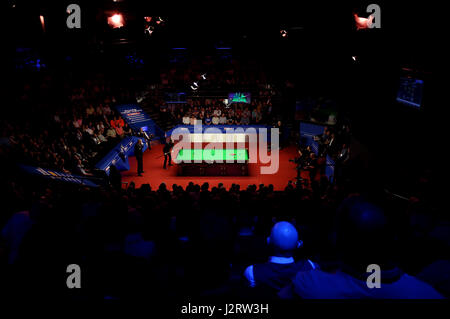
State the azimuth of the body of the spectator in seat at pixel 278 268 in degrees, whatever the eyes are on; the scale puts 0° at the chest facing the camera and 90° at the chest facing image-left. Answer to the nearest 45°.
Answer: approximately 180°

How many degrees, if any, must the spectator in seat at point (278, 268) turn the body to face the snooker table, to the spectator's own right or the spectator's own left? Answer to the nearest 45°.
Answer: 0° — they already face it

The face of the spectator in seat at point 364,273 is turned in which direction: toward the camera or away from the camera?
away from the camera

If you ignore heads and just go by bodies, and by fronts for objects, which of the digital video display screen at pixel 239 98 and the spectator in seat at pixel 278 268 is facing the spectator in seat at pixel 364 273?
the digital video display screen

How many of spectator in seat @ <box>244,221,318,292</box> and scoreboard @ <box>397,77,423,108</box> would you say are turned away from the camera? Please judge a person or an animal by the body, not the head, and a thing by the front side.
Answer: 1

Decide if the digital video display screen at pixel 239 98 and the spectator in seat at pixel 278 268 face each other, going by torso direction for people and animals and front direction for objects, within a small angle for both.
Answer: yes

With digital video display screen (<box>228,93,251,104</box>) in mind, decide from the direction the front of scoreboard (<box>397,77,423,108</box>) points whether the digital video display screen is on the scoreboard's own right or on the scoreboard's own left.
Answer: on the scoreboard's own right

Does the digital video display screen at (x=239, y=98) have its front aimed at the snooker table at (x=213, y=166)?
yes

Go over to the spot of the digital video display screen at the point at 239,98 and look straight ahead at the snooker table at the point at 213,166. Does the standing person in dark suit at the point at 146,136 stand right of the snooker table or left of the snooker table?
right

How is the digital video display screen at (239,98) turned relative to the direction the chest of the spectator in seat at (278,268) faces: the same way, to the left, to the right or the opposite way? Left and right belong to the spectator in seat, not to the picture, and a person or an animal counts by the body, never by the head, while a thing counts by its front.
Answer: the opposite way
